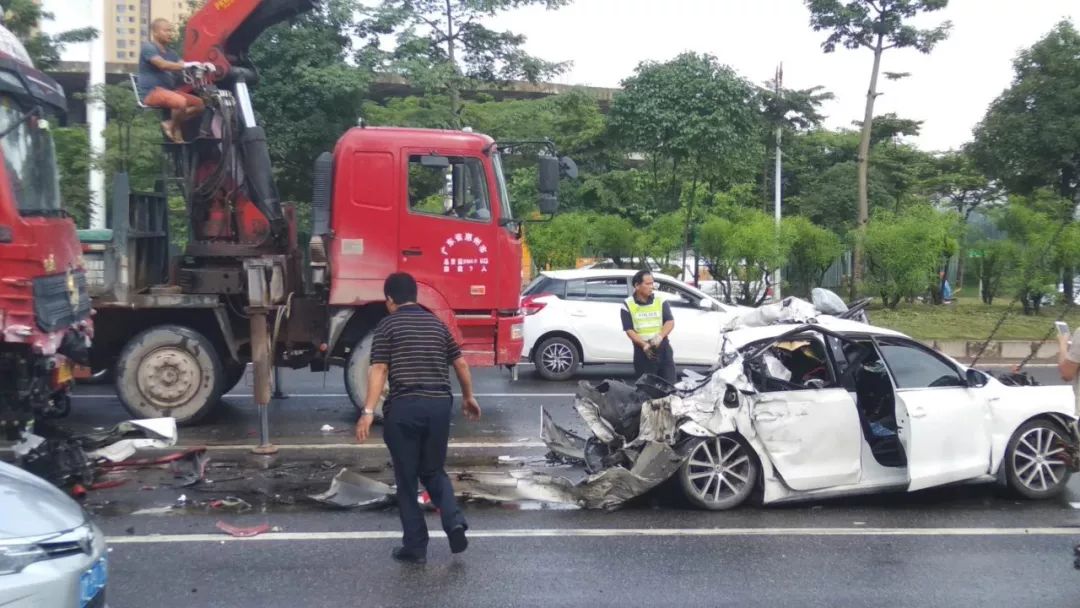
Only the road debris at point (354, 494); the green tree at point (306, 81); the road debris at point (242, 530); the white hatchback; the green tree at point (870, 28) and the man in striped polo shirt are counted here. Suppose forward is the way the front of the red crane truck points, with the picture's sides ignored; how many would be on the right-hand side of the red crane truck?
3

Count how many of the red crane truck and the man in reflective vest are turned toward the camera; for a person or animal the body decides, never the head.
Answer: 1

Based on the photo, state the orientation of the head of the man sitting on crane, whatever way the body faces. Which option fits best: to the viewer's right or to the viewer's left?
to the viewer's right

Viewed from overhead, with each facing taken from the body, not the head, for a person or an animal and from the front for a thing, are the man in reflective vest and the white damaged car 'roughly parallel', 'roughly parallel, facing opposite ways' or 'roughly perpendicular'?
roughly perpendicular

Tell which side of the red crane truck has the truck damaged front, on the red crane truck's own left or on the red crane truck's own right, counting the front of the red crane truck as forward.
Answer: on the red crane truck's own right

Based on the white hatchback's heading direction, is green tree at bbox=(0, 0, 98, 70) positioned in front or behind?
behind

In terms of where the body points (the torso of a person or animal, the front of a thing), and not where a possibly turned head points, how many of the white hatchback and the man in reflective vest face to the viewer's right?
1

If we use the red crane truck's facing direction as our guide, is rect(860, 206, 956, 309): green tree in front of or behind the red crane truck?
in front

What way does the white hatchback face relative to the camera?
to the viewer's right

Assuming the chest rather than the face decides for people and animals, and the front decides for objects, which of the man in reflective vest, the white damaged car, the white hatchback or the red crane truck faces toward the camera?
the man in reflective vest

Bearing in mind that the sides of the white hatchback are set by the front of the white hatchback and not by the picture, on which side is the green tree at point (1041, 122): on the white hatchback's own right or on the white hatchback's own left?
on the white hatchback's own left
